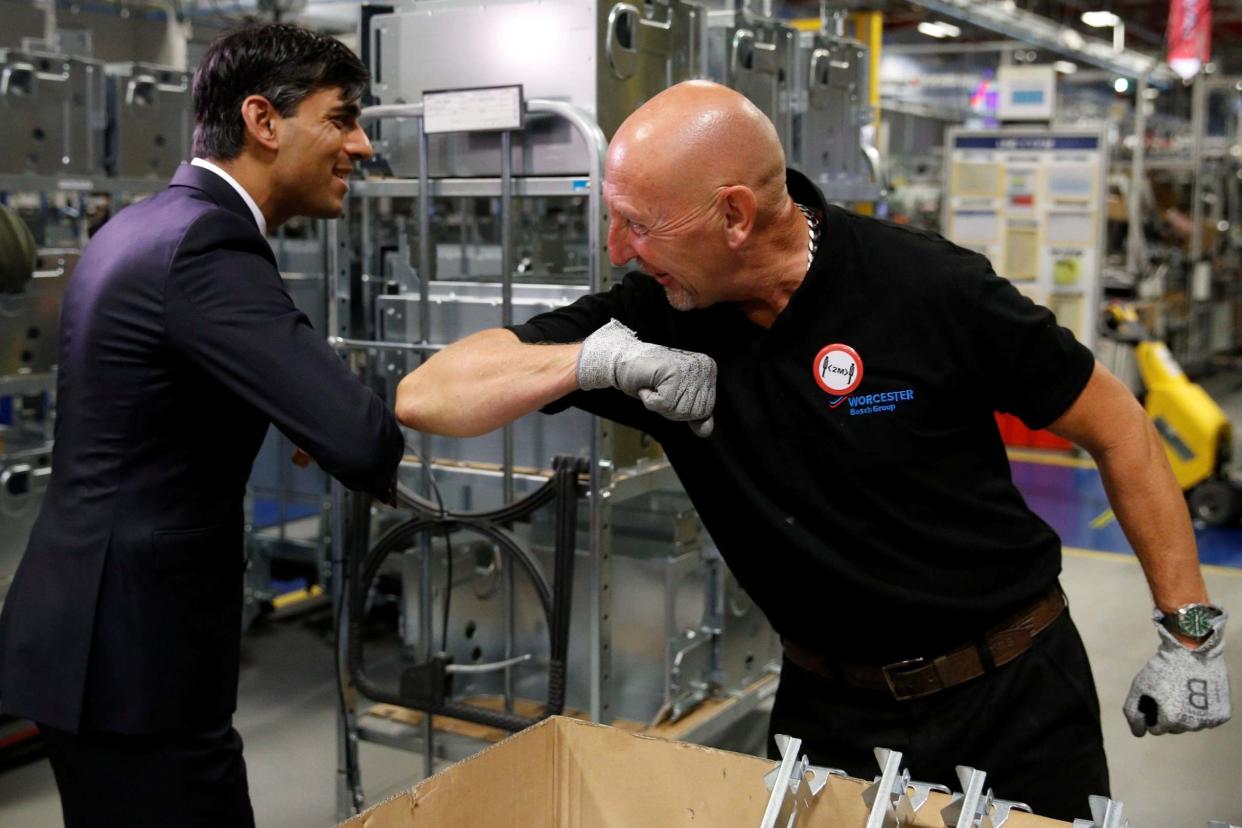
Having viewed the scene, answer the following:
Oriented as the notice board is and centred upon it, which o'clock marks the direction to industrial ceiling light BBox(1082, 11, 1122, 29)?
The industrial ceiling light is roughly at 6 o'clock from the notice board.

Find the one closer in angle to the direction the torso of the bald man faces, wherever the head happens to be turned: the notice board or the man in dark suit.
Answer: the man in dark suit

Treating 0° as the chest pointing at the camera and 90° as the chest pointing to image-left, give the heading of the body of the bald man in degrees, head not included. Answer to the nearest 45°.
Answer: approximately 45°

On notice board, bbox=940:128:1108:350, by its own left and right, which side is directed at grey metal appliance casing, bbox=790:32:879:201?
front

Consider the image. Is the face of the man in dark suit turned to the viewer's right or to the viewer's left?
to the viewer's right

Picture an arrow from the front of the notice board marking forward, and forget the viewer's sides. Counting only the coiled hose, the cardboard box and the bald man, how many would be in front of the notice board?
3

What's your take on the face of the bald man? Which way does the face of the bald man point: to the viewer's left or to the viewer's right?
to the viewer's left

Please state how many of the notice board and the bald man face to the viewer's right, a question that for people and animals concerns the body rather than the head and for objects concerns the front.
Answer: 0

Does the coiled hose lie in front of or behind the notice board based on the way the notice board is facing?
in front

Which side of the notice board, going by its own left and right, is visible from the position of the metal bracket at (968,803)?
front

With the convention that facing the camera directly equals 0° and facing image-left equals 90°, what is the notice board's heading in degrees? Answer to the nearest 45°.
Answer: approximately 0°

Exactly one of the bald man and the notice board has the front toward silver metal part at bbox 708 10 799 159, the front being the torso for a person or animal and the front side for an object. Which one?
the notice board

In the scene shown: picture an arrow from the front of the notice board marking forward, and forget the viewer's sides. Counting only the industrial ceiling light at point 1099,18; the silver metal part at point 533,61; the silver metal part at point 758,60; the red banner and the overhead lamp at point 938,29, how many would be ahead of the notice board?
2

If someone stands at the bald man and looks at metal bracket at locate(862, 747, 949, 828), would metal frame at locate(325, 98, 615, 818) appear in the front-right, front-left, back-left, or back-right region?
back-right

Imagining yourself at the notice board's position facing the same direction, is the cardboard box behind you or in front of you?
in front

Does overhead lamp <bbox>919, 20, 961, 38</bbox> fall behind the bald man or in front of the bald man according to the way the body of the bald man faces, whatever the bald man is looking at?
behind
